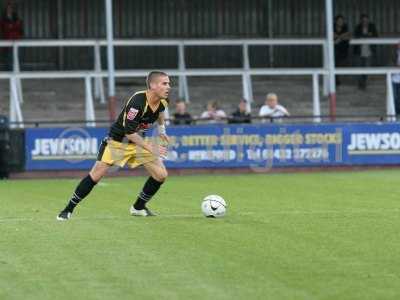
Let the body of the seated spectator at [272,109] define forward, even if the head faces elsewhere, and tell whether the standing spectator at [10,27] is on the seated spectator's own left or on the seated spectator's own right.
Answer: on the seated spectator's own right

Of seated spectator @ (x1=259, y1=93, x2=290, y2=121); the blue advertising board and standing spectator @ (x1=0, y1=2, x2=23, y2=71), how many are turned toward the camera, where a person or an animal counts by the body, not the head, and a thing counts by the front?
3

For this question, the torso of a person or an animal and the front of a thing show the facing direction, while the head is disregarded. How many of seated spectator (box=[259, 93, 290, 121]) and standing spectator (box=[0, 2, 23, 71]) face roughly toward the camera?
2

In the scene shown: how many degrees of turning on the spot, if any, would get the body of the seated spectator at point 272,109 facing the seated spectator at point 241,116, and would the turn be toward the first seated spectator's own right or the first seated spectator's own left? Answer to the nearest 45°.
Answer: approximately 90° to the first seated spectator's own right

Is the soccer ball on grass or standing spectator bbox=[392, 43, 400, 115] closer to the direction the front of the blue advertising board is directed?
the soccer ball on grass

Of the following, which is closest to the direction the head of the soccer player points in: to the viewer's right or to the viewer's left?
to the viewer's right

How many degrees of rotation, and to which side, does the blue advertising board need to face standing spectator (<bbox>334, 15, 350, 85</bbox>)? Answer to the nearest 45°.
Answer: approximately 135° to its left

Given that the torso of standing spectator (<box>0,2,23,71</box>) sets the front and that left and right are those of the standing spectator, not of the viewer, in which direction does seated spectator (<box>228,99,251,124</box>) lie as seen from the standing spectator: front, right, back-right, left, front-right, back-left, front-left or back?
front-left

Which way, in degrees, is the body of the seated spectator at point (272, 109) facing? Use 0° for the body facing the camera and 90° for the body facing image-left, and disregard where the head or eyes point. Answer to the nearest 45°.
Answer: approximately 0°

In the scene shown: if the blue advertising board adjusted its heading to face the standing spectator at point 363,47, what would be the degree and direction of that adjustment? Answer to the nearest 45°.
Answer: approximately 135° to its left

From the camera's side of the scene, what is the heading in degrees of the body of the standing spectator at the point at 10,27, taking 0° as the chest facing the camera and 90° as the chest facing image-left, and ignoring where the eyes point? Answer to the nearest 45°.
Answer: approximately 0°

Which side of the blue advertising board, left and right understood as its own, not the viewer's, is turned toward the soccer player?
front

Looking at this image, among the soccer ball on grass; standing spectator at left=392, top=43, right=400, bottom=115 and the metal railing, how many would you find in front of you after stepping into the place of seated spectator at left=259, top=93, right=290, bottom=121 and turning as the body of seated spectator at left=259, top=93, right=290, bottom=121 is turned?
1

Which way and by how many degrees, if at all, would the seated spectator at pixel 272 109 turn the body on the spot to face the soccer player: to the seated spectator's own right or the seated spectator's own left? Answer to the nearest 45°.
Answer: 0° — they already face them

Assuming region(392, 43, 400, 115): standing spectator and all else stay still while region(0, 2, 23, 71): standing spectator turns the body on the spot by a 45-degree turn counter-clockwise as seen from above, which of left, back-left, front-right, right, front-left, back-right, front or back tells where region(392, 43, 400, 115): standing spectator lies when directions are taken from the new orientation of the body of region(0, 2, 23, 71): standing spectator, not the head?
front-left
